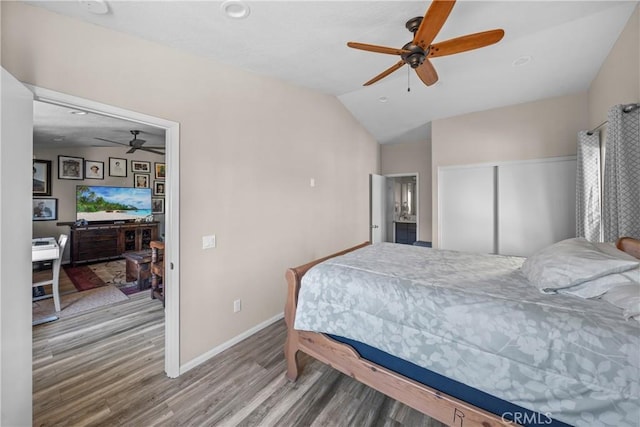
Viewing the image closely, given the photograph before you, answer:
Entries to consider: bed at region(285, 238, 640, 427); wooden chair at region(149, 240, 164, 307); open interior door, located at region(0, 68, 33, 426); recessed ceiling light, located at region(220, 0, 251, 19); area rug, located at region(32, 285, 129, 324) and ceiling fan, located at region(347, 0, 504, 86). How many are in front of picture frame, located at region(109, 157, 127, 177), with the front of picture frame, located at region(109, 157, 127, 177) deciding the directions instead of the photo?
6

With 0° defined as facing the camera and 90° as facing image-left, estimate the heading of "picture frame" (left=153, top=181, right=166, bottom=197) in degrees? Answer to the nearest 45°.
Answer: approximately 0°

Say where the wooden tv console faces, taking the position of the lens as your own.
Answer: facing the viewer and to the right of the viewer
